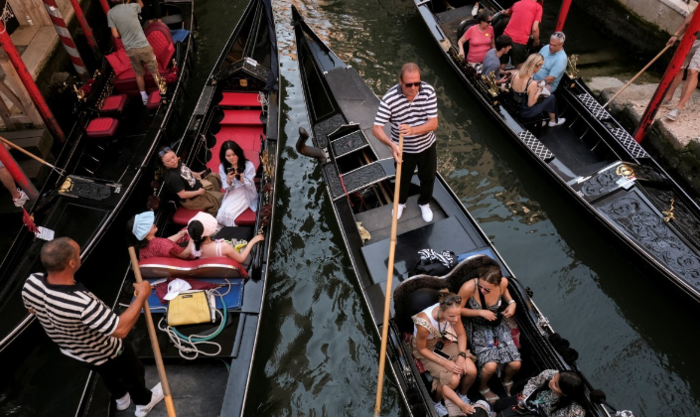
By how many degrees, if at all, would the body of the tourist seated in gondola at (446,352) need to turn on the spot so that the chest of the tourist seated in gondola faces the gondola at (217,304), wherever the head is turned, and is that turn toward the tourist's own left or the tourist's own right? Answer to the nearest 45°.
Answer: approximately 135° to the tourist's own right

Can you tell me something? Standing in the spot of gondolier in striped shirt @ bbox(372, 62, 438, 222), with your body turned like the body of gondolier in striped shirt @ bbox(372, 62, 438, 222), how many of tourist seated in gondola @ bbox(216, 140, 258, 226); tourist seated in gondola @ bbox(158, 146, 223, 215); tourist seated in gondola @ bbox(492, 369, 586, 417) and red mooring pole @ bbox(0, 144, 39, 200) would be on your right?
3

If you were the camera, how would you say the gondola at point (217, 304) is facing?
facing away from the viewer

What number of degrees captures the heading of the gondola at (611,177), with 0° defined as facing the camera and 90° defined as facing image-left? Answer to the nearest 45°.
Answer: approximately 315°

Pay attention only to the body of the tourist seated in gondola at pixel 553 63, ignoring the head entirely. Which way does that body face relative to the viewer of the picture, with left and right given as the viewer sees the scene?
facing the viewer and to the left of the viewer

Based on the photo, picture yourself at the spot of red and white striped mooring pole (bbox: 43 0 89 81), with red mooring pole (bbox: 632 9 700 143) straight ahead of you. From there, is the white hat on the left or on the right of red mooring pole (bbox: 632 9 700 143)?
right

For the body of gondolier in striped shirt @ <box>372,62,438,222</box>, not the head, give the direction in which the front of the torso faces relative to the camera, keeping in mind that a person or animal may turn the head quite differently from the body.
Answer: toward the camera

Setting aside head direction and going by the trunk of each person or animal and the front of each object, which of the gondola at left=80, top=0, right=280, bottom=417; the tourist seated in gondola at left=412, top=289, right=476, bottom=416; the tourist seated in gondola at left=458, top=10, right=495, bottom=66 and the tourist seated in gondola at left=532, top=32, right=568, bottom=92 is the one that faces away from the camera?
the gondola

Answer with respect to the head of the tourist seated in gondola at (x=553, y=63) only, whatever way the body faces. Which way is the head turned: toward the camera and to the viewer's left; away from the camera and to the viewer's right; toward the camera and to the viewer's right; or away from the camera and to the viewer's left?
toward the camera and to the viewer's left

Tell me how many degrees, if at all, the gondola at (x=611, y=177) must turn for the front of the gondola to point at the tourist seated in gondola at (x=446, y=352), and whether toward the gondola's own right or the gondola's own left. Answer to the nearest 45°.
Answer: approximately 45° to the gondola's own right

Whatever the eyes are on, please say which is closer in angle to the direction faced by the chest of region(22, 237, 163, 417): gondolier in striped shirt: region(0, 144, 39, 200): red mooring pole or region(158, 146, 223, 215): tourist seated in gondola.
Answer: the tourist seated in gondola

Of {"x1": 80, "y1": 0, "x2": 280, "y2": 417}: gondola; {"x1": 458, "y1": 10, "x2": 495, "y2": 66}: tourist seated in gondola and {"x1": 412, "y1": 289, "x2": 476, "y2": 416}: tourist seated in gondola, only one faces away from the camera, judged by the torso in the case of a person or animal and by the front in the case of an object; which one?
the gondola

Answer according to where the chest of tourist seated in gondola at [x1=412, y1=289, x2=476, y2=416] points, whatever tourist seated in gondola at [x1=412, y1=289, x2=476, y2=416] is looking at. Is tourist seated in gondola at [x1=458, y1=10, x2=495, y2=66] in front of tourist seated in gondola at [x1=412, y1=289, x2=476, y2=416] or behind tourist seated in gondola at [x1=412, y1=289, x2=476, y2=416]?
behind

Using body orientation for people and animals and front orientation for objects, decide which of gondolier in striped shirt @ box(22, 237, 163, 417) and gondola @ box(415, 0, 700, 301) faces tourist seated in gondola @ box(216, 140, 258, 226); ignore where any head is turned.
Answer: the gondolier in striped shirt

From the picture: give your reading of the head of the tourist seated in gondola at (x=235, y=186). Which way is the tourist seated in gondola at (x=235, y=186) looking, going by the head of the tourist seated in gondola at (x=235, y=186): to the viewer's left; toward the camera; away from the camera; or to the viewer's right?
toward the camera

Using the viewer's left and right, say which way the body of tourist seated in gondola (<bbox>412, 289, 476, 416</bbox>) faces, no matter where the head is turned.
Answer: facing the viewer and to the right of the viewer
